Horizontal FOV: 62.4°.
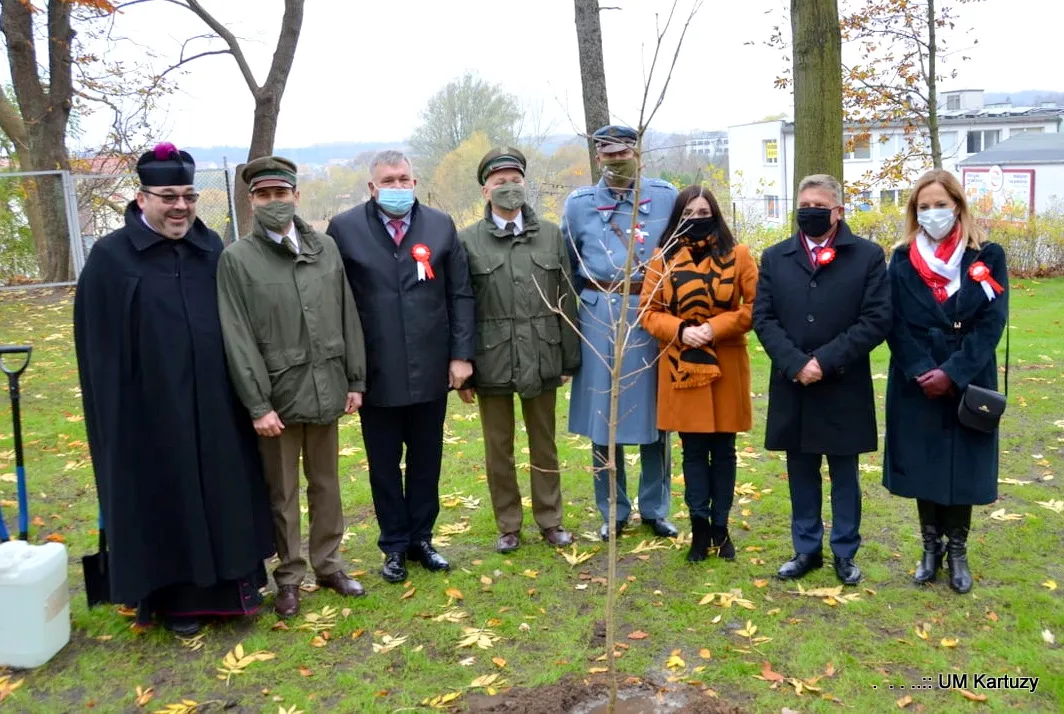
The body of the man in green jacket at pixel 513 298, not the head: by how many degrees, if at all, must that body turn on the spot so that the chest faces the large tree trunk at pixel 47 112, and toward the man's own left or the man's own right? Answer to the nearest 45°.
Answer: approximately 135° to the man's own right

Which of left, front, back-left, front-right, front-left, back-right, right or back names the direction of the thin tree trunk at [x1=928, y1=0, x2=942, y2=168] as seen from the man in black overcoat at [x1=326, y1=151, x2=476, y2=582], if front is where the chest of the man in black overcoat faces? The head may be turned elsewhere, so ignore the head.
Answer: back-left

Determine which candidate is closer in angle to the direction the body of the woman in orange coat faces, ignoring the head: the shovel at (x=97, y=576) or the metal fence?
the shovel

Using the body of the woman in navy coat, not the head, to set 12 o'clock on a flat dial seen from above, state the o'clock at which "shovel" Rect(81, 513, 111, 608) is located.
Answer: The shovel is roughly at 2 o'clock from the woman in navy coat.

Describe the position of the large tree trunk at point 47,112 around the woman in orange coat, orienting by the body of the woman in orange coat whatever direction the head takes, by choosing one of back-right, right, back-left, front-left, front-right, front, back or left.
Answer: back-right

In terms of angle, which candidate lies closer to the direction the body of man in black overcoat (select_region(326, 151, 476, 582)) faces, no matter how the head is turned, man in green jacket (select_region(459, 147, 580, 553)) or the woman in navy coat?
the woman in navy coat

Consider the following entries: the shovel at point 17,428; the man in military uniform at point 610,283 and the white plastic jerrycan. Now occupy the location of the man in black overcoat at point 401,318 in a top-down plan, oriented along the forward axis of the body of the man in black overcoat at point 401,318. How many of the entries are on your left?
1

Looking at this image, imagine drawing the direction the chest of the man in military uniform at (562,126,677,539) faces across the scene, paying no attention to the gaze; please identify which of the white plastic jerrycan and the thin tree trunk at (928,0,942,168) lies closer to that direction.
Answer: the white plastic jerrycan

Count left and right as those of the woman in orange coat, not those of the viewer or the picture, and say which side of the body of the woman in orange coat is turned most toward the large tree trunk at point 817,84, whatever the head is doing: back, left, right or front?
back

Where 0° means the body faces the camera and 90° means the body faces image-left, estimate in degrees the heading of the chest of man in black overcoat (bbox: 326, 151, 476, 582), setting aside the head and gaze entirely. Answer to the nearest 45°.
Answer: approximately 0°
